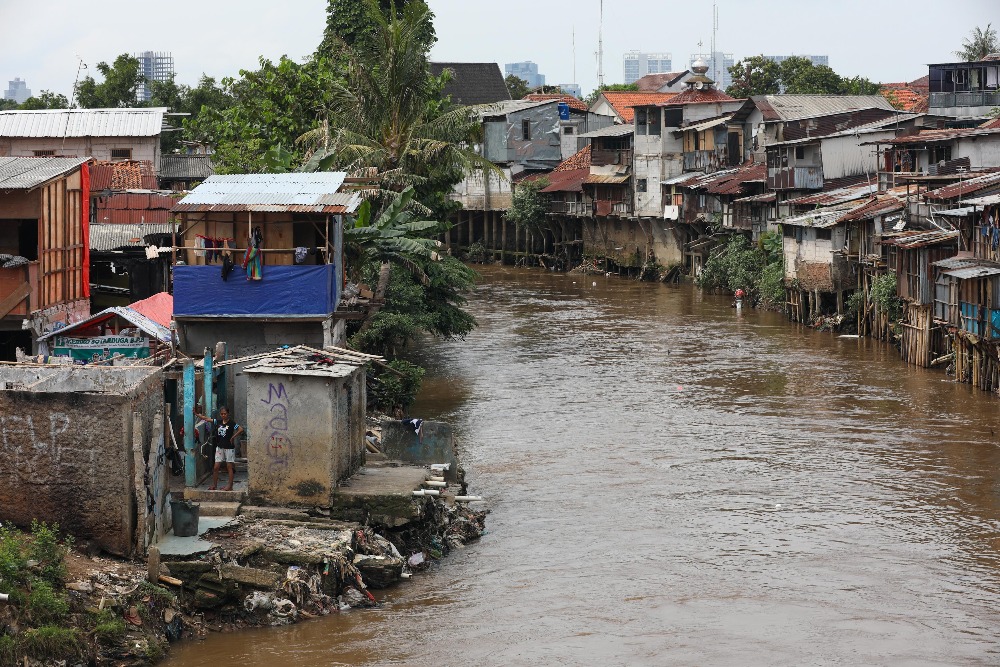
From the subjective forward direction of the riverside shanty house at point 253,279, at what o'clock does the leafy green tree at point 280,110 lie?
The leafy green tree is roughly at 6 o'clock from the riverside shanty house.

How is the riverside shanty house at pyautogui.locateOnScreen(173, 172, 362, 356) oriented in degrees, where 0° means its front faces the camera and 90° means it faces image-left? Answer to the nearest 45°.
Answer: approximately 0°

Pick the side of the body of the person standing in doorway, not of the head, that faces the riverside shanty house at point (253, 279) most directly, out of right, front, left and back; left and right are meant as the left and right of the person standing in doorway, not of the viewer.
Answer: back

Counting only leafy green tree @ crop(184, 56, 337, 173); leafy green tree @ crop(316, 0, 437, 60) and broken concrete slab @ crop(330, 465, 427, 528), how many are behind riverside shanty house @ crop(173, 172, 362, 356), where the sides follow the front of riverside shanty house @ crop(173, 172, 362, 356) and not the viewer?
2

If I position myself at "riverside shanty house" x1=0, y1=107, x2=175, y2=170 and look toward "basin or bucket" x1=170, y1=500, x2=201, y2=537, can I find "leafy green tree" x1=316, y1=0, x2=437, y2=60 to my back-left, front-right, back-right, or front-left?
back-left

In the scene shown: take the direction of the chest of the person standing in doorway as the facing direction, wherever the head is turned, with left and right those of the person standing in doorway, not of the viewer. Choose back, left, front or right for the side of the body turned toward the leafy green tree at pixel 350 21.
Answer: back

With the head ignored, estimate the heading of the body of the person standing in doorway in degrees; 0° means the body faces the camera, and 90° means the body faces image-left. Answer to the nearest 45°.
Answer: approximately 0°

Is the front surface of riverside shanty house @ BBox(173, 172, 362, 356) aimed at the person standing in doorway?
yes

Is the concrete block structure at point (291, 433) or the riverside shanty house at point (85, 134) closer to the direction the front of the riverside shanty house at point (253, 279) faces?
the concrete block structure

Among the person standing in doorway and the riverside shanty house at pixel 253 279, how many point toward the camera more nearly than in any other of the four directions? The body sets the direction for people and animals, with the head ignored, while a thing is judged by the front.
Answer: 2

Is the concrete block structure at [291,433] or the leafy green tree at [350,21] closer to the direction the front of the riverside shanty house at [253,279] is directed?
the concrete block structure
